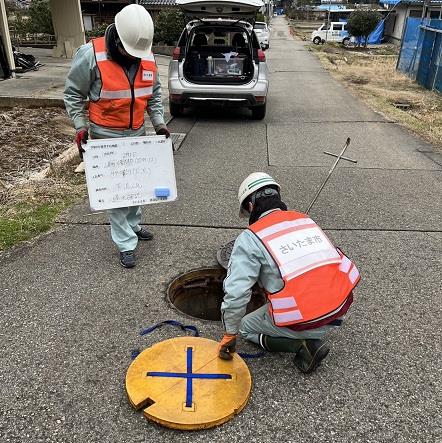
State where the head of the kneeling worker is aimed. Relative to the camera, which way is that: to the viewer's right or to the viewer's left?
to the viewer's left

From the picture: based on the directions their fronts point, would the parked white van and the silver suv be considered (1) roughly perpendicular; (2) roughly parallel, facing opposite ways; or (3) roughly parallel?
roughly perpendicular

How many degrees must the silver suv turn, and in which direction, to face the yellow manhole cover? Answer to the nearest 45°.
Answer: approximately 180°

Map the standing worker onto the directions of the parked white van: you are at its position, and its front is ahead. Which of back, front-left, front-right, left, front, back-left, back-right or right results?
left

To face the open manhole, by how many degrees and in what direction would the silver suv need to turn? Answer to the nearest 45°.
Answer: approximately 180°

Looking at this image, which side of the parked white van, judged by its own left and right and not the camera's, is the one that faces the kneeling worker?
left

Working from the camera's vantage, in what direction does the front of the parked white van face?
facing to the left of the viewer

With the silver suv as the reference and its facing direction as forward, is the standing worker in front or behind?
behind

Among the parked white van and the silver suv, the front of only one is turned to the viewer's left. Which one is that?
the parked white van

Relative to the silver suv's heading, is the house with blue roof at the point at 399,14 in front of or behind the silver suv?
in front

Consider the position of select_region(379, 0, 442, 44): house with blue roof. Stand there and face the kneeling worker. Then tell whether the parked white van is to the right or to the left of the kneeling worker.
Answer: right

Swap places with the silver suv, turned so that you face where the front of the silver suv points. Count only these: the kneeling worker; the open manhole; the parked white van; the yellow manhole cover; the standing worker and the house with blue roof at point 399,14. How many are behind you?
4

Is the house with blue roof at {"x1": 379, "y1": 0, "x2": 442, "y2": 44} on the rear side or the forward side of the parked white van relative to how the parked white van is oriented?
on the rear side

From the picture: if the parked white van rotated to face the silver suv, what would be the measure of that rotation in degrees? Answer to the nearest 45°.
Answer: approximately 90° to its left

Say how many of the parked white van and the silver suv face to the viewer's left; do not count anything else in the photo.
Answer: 1

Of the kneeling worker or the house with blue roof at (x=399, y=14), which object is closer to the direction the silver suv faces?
the house with blue roof

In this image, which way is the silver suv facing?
away from the camera
